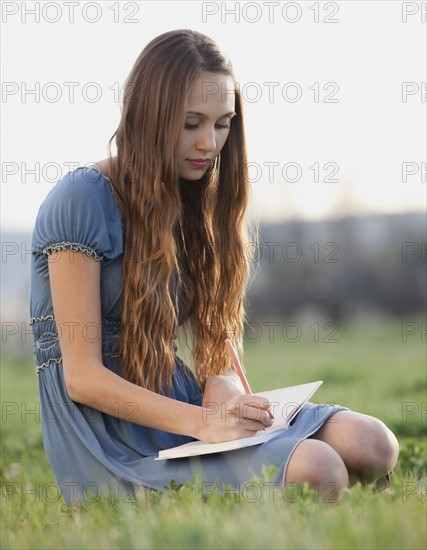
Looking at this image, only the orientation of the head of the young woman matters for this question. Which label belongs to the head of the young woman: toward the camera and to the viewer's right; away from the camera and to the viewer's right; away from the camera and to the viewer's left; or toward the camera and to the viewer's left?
toward the camera and to the viewer's right

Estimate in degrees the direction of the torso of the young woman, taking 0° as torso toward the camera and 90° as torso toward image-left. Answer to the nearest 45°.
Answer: approximately 315°
